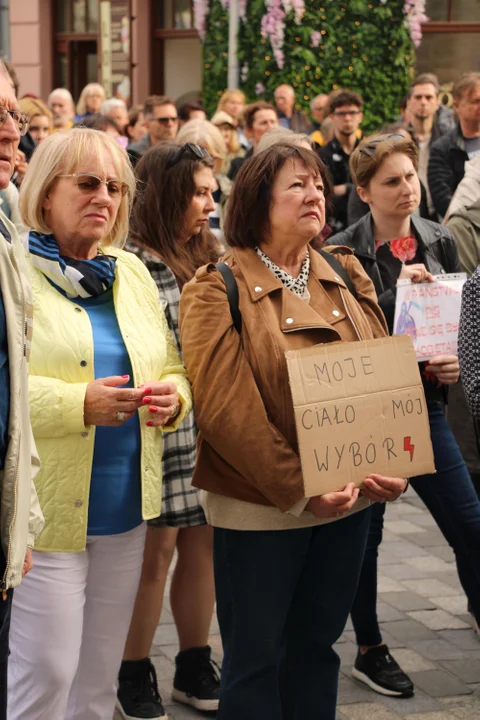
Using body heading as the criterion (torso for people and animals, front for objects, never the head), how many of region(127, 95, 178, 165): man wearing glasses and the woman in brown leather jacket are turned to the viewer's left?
0

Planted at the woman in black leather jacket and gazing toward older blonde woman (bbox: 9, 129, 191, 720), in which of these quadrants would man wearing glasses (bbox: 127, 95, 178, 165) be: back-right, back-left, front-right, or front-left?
back-right

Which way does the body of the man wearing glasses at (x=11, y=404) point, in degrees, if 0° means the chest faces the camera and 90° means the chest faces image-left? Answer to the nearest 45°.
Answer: approximately 315°

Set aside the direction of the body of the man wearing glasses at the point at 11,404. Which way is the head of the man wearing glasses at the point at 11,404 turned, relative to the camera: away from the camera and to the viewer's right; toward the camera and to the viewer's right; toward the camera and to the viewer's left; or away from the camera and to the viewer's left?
toward the camera and to the viewer's right

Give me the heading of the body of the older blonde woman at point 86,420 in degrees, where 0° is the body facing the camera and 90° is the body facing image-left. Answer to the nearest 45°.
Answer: approximately 315°

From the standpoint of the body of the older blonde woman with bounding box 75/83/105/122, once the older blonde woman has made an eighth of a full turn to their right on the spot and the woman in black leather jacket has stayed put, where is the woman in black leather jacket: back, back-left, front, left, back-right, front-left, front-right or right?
front

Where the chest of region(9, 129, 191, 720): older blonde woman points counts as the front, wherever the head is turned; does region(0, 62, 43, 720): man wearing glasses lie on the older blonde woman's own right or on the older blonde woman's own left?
on the older blonde woman's own right

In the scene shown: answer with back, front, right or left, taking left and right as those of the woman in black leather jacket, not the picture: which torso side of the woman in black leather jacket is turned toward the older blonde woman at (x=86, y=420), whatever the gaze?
right

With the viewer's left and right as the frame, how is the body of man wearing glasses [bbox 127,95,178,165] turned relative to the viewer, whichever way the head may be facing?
facing the viewer and to the right of the viewer

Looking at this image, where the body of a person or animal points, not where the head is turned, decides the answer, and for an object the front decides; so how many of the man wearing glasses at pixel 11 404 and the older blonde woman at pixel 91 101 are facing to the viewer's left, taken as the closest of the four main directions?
0

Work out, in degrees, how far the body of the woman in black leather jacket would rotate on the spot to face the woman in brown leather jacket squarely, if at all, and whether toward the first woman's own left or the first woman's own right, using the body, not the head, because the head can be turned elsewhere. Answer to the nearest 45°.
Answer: approximately 45° to the first woman's own right
